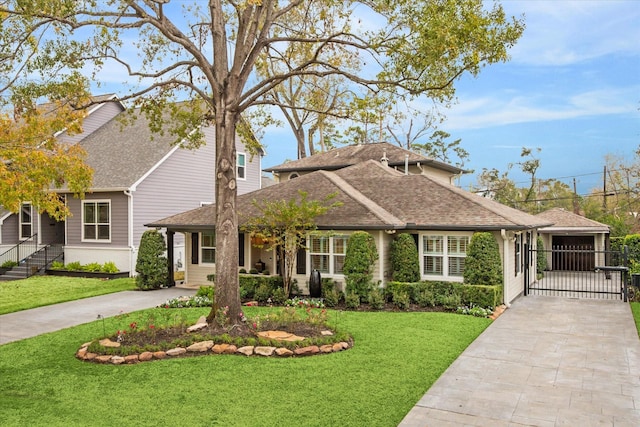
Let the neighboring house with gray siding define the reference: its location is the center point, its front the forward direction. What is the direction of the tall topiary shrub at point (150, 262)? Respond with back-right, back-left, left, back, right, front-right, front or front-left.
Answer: front-left

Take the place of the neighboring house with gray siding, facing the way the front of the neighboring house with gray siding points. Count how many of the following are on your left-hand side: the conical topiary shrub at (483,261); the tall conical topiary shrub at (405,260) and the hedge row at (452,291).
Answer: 3

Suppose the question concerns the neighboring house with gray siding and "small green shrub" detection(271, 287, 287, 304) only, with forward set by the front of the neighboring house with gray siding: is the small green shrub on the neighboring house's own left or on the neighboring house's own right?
on the neighboring house's own left

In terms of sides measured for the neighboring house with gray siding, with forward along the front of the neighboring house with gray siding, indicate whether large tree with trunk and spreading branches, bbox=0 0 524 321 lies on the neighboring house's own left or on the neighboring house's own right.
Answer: on the neighboring house's own left

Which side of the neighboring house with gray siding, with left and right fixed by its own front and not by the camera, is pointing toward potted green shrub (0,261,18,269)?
front

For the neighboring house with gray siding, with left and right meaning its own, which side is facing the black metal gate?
left

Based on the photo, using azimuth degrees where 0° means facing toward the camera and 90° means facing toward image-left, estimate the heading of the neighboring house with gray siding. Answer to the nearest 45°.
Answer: approximately 45°

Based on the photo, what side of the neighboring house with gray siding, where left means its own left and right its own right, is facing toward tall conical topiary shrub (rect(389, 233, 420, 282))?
left

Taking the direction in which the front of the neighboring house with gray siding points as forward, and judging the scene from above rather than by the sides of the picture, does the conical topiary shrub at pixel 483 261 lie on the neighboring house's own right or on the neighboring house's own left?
on the neighboring house's own left

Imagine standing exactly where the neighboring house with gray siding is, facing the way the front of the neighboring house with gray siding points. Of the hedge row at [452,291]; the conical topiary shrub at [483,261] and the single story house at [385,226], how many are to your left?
3

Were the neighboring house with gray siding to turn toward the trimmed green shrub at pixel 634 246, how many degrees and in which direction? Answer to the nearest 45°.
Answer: approximately 90° to its left

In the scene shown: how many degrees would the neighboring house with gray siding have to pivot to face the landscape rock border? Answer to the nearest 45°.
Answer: approximately 45° to its left
